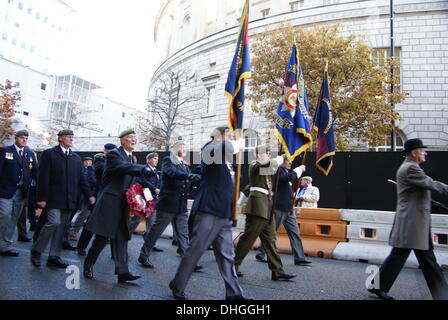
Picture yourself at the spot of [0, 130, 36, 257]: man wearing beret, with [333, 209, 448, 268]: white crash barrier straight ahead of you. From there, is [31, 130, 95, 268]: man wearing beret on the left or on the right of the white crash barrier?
right

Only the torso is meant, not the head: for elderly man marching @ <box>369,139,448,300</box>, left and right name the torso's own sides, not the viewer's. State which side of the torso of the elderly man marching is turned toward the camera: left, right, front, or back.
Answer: right

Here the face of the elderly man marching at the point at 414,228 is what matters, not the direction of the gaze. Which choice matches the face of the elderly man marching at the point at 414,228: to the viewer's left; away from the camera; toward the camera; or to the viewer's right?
to the viewer's right

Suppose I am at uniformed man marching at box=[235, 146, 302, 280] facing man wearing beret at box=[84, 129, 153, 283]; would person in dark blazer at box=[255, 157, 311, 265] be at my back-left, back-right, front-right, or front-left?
back-right
